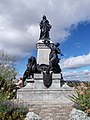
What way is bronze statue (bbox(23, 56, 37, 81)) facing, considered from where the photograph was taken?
facing the viewer and to the left of the viewer

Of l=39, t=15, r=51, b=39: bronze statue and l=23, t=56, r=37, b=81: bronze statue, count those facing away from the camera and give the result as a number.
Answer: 0

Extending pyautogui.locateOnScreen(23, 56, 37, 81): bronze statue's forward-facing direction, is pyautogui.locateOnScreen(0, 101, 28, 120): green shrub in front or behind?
in front

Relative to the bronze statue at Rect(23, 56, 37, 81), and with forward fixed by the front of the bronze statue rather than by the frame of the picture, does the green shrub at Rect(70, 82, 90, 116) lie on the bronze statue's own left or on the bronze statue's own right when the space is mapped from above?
on the bronze statue's own left

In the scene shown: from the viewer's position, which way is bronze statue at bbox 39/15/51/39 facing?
facing the viewer

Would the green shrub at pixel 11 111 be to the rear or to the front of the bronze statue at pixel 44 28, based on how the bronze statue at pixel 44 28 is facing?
to the front
